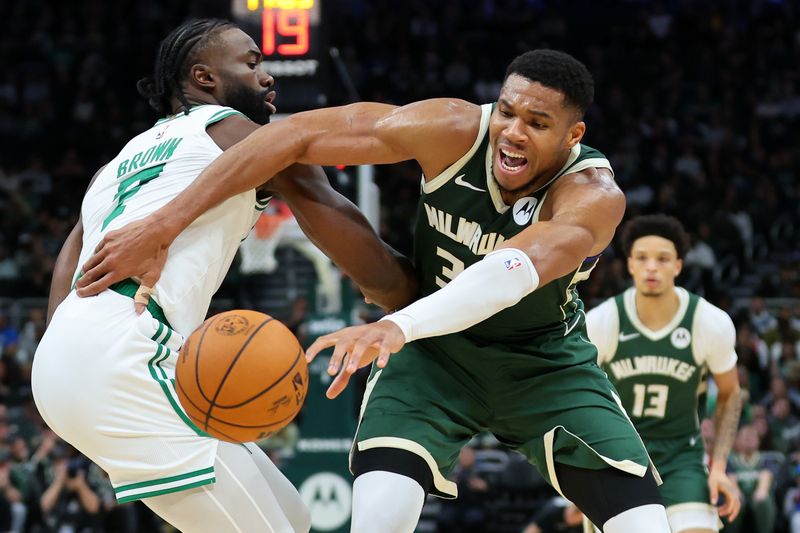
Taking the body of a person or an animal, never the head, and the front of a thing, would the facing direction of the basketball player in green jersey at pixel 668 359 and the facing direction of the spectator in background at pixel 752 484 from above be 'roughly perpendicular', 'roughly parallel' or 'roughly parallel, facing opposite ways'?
roughly parallel

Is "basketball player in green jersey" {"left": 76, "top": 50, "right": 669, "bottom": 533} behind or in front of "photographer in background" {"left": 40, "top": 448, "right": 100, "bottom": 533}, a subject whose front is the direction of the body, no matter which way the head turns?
in front

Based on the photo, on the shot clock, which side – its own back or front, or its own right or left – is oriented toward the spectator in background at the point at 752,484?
left

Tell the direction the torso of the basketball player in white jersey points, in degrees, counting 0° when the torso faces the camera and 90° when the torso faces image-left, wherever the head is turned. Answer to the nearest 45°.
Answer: approximately 225°

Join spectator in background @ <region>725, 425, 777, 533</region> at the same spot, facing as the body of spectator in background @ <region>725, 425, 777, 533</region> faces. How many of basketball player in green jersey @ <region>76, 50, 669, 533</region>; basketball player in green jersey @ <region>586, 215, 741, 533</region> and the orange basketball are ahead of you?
3

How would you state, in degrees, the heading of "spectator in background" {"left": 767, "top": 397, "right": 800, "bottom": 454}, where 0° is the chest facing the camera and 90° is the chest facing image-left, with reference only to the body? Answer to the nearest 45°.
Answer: approximately 0°

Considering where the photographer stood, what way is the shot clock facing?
facing the viewer

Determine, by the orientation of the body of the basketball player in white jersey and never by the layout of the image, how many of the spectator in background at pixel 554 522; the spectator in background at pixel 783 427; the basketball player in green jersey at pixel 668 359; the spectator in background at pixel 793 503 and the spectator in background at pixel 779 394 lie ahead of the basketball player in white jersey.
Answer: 5

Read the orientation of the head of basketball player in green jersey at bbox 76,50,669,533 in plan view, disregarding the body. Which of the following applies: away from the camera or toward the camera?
toward the camera

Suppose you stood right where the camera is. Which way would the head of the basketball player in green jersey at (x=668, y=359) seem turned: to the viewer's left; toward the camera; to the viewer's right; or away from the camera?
toward the camera

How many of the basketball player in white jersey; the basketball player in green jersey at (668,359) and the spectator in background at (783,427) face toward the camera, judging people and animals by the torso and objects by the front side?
2

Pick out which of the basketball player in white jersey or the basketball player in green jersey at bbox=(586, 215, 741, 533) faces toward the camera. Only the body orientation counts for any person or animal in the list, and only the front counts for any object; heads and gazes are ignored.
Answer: the basketball player in green jersey

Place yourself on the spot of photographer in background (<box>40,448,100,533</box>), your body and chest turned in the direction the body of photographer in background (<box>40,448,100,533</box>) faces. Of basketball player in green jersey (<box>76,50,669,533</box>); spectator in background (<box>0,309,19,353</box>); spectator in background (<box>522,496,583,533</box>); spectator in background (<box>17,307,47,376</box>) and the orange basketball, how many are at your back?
2

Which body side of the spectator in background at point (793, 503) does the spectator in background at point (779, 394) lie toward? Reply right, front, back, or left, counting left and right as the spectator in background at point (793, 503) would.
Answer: back

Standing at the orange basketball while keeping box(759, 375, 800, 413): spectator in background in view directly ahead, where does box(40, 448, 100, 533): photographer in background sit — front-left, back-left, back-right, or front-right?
front-left

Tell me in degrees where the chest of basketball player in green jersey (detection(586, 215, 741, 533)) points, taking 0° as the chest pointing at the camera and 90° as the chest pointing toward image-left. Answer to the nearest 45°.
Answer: approximately 0°

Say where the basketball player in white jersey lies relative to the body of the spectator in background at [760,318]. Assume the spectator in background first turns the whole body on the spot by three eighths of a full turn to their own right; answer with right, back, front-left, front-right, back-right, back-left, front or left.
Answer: back-left

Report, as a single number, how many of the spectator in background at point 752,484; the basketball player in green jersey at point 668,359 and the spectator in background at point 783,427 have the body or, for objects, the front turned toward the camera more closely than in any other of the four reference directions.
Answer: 3
